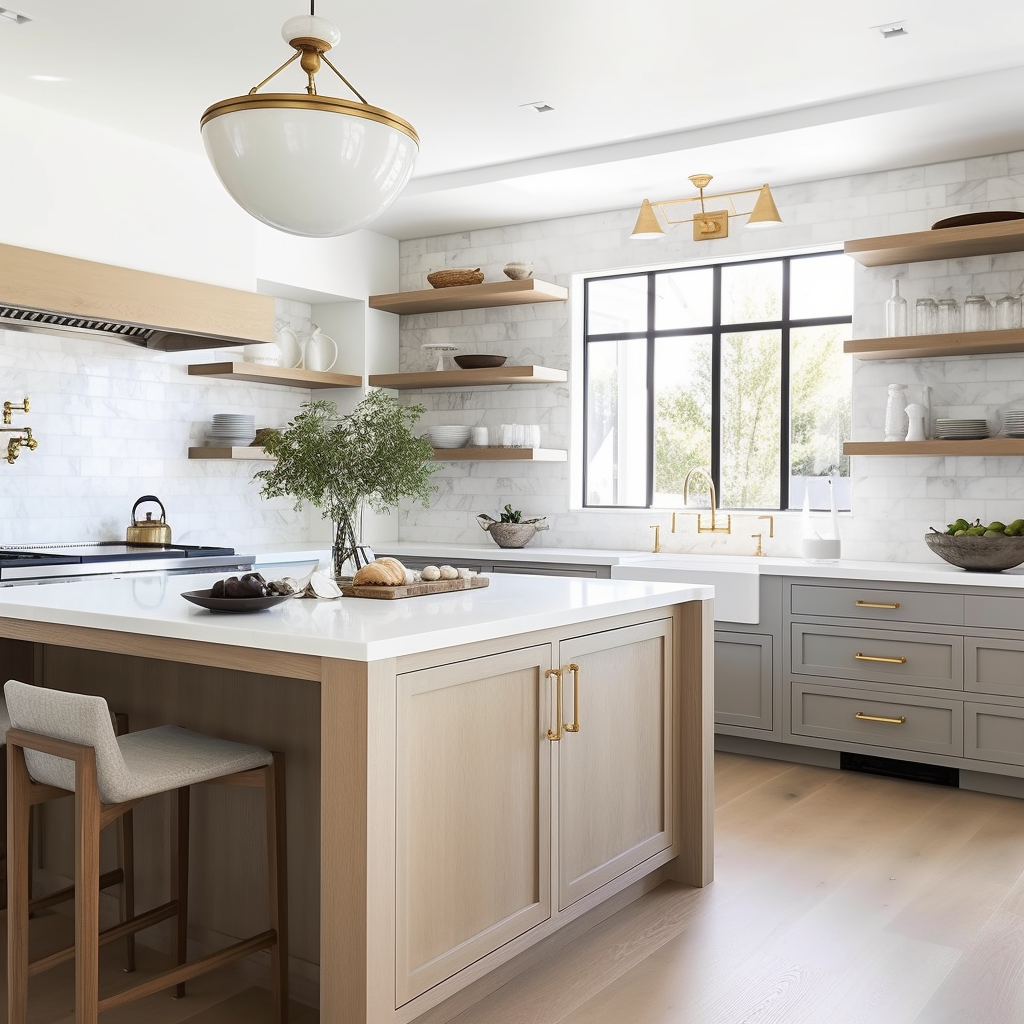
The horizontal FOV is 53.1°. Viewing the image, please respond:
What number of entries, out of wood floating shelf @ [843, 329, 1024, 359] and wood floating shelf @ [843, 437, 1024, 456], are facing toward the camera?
2

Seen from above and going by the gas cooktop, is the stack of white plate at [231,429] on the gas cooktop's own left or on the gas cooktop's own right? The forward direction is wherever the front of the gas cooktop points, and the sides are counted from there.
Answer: on the gas cooktop's own left

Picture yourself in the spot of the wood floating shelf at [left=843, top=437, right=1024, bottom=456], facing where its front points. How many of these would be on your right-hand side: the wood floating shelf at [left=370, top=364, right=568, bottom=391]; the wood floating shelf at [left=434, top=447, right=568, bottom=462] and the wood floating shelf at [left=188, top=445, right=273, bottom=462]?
3

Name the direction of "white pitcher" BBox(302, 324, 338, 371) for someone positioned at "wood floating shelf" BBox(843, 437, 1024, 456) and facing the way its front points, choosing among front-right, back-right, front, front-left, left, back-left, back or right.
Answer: right

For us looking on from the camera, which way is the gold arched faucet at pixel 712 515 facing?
facing the viewer and to the left of the viewer

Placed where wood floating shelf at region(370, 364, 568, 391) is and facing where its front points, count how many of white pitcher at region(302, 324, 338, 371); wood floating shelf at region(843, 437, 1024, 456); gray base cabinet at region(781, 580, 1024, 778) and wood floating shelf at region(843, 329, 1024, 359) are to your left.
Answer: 3

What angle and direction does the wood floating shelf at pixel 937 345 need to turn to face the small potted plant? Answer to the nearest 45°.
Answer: approximately 90° to its right

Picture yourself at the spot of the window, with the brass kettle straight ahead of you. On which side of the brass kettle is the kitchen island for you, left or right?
left

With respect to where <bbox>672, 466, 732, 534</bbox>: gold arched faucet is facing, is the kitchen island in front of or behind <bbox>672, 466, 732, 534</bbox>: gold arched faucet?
in front

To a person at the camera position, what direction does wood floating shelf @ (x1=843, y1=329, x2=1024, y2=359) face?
facing the viewer

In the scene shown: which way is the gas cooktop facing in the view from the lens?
facing the viewer and to the right of the viewer
